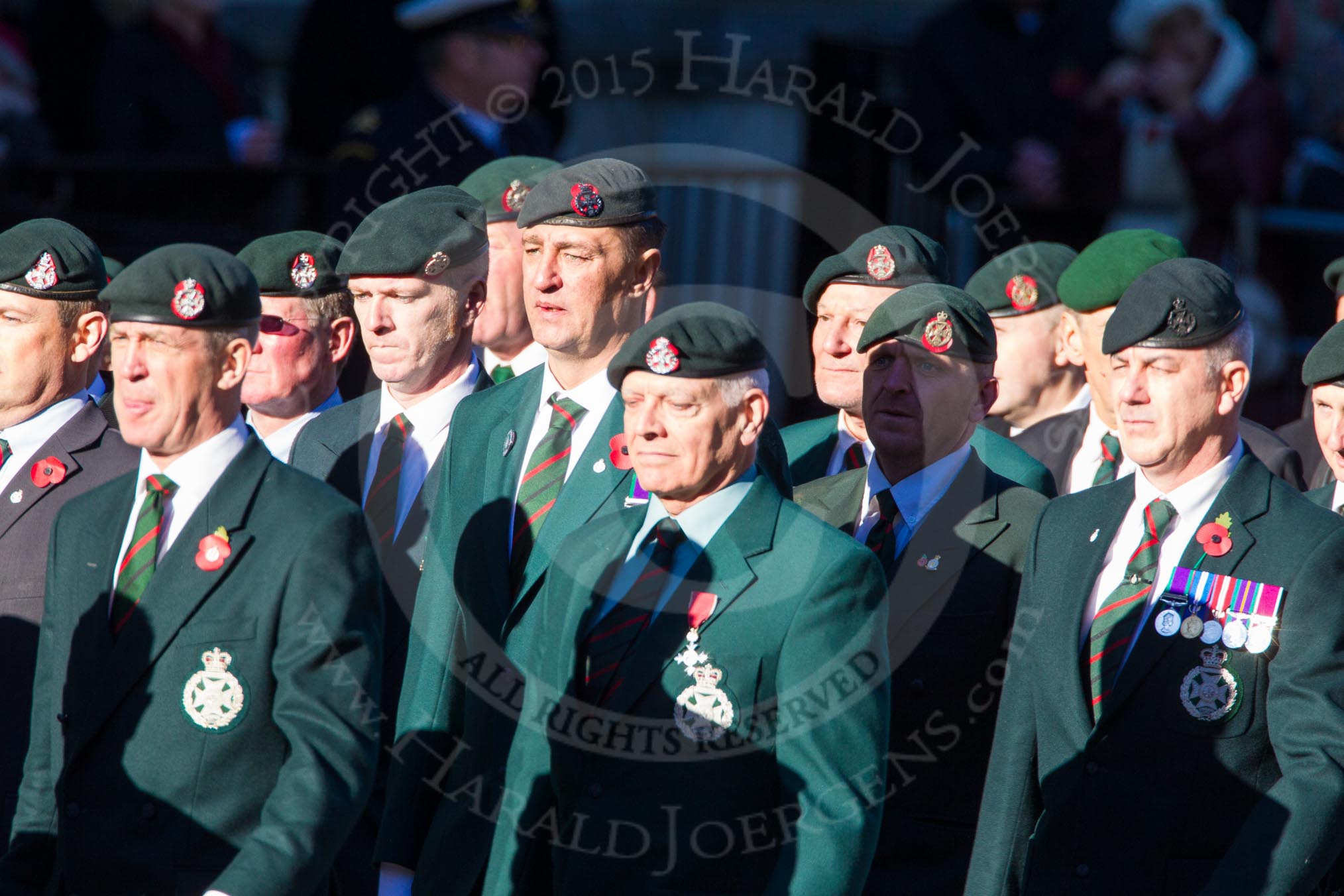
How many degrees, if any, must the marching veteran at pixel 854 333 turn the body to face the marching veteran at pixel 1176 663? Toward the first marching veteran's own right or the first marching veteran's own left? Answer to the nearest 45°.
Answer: approximately 90° to the first marching veteran's own left

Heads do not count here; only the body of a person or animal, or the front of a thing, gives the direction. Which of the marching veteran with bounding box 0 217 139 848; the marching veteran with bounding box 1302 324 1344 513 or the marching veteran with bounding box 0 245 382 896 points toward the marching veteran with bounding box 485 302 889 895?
the marching veteran with bounding box 1302 324 1344 513

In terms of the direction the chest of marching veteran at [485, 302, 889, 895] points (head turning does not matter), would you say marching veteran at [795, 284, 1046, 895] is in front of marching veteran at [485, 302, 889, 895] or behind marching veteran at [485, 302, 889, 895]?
behind

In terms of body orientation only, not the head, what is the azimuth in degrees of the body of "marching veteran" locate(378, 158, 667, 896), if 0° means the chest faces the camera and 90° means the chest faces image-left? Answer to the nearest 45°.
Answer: approximately 45°

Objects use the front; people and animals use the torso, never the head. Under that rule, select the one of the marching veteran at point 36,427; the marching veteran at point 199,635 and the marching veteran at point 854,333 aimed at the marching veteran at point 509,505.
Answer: the marching veteran at point 854,333

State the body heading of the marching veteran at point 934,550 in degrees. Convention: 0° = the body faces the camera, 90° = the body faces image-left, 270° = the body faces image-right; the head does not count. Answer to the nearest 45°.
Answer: approximately 45°

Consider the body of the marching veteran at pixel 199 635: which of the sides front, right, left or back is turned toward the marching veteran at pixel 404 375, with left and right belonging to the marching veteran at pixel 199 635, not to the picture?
back

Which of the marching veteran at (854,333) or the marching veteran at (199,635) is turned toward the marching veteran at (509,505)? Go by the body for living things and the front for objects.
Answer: the marching veteran at (854,333)
